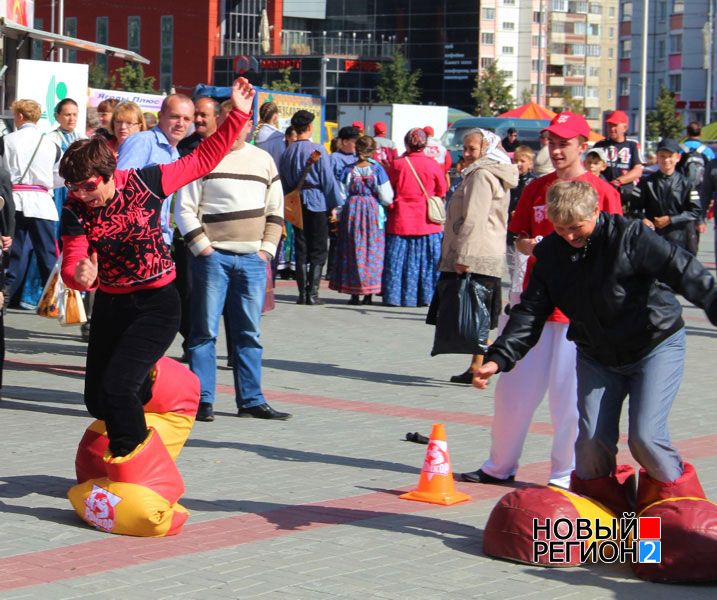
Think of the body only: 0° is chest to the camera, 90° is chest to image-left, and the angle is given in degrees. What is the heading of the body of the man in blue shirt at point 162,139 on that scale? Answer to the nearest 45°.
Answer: approximately 315°

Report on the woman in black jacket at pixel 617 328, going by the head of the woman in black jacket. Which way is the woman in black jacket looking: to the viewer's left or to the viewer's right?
to the viewer's left

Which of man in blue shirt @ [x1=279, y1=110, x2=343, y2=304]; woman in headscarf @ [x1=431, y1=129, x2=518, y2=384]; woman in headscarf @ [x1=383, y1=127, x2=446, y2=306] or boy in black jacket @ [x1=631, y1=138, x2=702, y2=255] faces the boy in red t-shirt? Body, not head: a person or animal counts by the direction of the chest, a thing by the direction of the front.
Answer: the boy in black jacket

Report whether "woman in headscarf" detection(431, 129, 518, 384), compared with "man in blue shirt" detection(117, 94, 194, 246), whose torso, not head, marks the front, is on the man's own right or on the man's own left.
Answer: on the man's own left

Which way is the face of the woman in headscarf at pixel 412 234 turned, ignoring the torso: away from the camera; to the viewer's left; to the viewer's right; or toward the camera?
away from the camera

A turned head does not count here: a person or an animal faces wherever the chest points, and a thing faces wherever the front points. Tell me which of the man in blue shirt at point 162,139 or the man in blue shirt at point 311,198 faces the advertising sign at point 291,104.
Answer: the man in blue shirt at point 311,198

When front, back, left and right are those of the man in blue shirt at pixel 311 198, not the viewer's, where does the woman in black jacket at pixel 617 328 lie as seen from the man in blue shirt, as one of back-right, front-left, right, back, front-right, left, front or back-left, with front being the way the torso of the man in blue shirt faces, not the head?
back

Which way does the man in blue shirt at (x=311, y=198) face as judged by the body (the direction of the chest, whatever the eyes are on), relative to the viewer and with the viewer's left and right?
facing away from the viewer

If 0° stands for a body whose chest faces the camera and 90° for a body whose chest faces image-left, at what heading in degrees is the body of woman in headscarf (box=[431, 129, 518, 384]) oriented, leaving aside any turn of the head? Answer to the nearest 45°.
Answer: approximately 90°

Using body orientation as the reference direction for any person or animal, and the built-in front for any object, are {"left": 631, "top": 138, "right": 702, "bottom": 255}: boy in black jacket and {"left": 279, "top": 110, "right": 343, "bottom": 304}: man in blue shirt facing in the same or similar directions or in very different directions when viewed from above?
very different directions

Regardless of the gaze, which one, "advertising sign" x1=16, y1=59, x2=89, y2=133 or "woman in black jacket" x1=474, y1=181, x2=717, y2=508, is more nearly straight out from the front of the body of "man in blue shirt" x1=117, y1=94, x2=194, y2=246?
the woman in black jacket

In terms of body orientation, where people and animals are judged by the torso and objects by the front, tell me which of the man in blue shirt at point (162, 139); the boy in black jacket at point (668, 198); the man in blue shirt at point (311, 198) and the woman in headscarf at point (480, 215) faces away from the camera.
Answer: the man in blue shirt at point (311, 198)

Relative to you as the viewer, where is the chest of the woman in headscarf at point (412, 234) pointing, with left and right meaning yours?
facing away from the viewer
